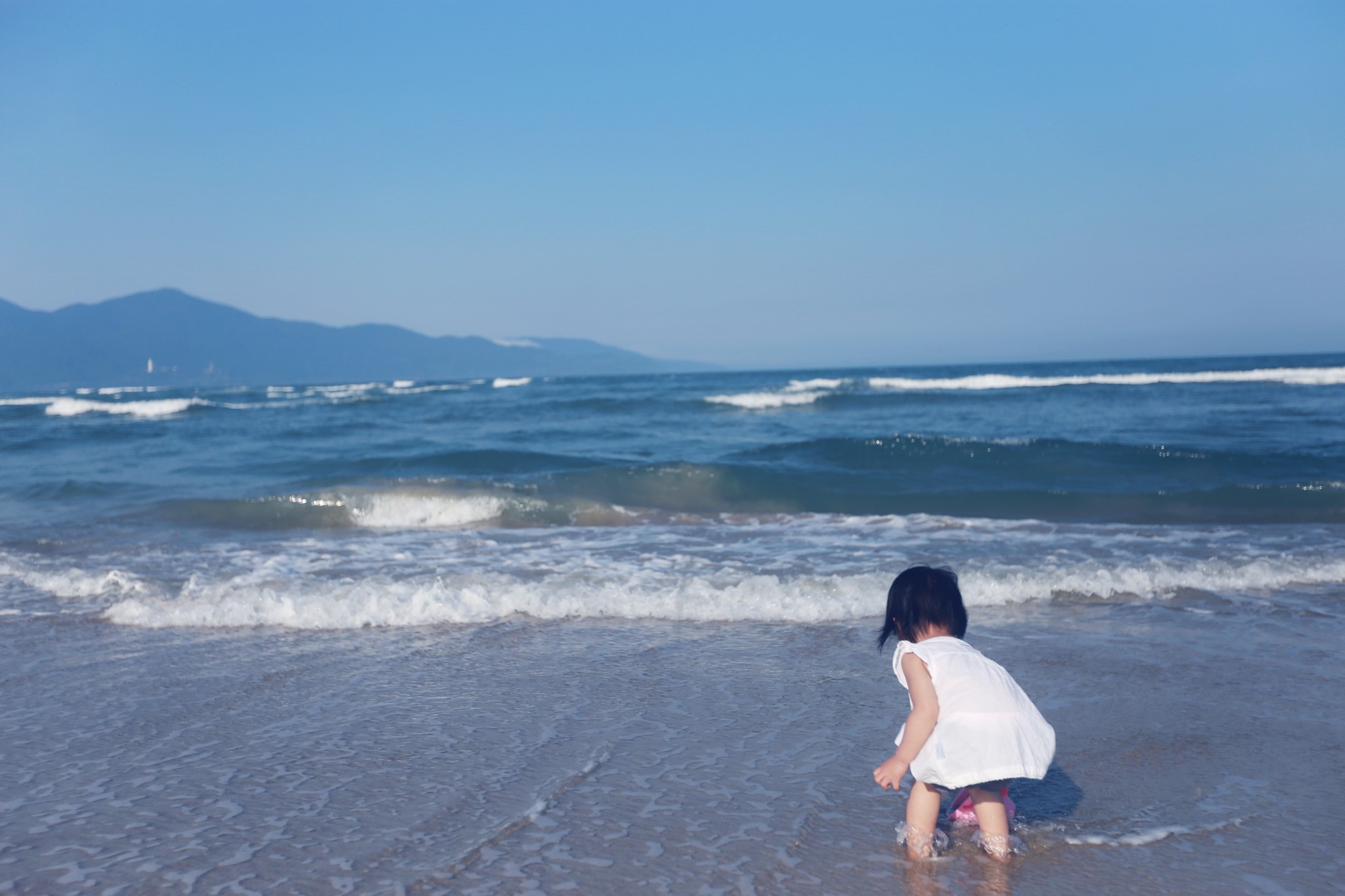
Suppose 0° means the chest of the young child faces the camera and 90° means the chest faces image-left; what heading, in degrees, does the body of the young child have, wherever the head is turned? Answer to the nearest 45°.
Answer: approximately 135°

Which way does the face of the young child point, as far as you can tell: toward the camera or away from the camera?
away from the camera
